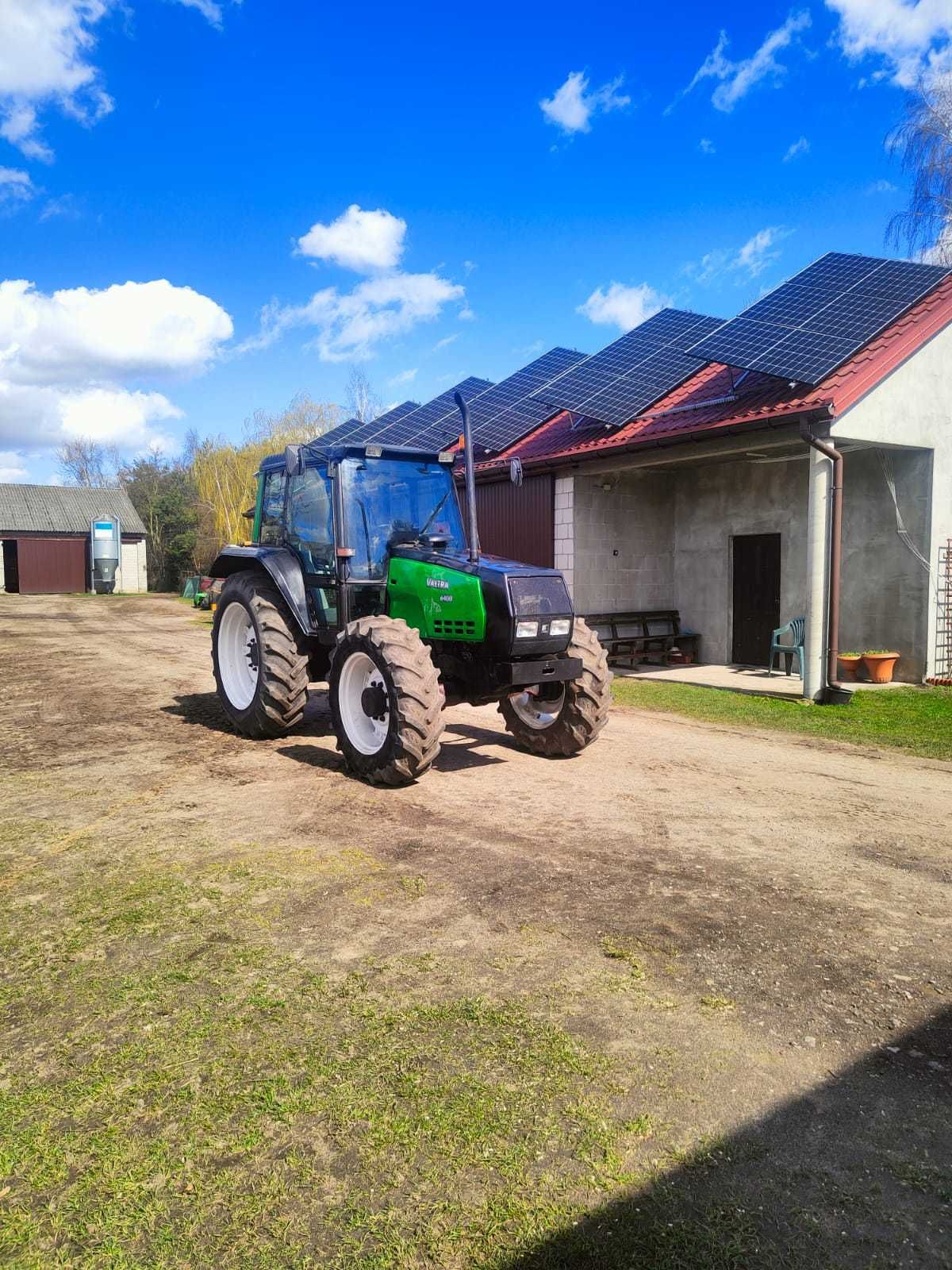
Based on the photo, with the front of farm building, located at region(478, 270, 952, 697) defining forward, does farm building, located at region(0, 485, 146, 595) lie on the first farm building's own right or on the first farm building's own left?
on the first farm building's own right

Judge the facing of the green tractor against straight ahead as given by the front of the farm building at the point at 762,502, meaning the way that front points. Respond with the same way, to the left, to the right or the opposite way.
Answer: to the left

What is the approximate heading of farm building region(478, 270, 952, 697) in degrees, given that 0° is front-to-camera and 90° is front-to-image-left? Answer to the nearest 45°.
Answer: approximately 45°

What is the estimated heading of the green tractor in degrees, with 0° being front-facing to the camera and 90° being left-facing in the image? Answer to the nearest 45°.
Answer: approximately 315°

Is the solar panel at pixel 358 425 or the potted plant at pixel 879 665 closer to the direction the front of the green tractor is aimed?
the potted plant

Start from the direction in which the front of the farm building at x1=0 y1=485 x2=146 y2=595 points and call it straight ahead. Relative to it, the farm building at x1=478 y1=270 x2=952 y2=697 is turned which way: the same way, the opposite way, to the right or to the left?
to the right

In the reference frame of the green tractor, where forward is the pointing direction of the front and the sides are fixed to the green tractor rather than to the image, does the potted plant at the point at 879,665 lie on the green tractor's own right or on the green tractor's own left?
on the green tractor's own left

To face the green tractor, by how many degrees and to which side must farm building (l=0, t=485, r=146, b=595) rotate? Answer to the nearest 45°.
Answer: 0° — it already faces it
